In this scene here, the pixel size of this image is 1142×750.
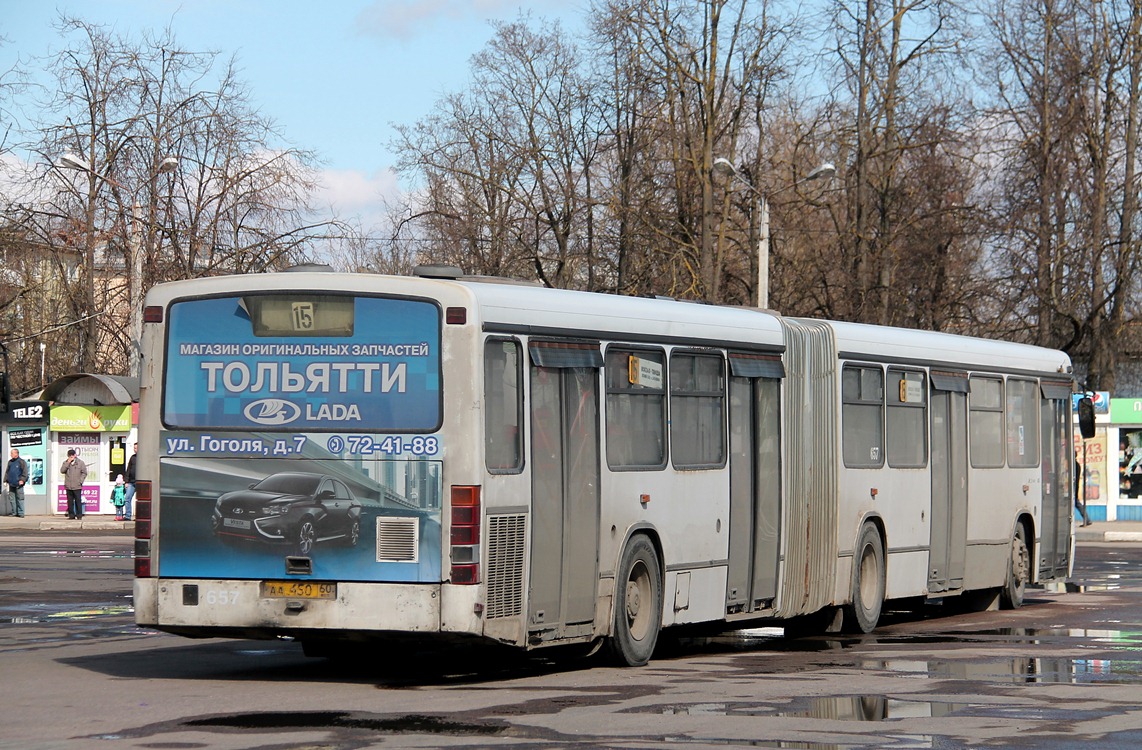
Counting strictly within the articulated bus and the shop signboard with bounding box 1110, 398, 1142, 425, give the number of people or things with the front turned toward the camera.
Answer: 1

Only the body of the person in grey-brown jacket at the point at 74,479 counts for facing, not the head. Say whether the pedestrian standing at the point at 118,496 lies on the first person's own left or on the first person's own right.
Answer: on the first person's own left

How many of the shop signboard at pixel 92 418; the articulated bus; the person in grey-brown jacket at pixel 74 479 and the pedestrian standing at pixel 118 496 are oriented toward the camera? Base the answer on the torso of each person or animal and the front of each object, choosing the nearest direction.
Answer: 3

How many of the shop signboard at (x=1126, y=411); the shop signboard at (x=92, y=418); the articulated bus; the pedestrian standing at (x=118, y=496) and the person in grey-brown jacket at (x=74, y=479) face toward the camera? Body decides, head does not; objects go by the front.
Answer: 4

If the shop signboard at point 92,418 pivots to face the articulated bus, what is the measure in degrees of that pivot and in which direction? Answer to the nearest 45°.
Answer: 0° — it already faces it

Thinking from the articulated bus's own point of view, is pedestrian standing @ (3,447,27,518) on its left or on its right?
on its left

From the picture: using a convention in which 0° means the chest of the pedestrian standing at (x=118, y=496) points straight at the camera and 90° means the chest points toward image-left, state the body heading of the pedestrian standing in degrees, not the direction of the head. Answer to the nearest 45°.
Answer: approximately 0°

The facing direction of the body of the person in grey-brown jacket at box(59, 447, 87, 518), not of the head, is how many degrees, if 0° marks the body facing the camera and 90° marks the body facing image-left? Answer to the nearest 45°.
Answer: approximately 0°
